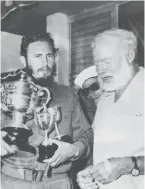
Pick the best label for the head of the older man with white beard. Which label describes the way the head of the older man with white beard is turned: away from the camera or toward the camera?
toward the camera
